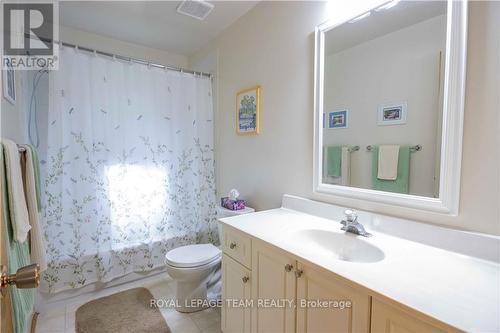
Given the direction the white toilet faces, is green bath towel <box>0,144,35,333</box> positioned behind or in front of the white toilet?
in front

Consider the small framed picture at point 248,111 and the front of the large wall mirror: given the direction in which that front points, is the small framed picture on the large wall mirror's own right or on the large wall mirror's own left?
on the large wall mirror's own right

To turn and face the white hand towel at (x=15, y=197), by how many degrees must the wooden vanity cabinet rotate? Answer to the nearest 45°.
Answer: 0° — it already faces it

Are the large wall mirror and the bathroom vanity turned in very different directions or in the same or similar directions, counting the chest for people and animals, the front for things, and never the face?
same or similar directions

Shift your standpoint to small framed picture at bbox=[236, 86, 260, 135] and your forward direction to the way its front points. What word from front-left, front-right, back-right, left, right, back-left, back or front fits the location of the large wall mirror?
left

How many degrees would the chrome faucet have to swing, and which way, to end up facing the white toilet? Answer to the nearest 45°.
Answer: approximately 45° to its right

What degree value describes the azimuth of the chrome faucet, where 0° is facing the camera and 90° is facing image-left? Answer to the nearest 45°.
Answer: approximately 45°

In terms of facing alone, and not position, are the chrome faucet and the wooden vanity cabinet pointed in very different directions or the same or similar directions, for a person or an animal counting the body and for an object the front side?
same or similar directions

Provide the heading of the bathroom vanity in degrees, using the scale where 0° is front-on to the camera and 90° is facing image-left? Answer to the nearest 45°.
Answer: approximately 45°

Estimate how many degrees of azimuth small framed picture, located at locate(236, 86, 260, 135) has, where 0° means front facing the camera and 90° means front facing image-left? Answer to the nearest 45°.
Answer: approximately 45°

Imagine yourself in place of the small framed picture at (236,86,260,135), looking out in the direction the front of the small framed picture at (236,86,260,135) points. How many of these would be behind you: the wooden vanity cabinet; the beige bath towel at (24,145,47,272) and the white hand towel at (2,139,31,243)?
0

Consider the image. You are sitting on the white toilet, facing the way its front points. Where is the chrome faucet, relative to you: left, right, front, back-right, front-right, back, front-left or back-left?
left

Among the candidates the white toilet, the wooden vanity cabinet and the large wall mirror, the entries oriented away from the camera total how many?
0

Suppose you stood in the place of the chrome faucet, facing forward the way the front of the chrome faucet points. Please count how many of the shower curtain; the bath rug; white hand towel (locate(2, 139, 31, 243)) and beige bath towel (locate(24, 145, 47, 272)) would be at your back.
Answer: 0
